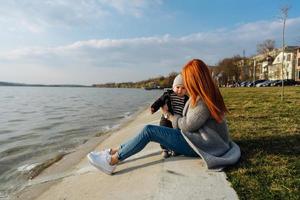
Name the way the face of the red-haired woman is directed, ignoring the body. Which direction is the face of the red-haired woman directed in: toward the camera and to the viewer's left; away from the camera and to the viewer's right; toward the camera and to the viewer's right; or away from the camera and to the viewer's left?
away from the camera and to the viewer's left

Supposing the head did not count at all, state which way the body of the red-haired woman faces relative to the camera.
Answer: to the viewer's left
